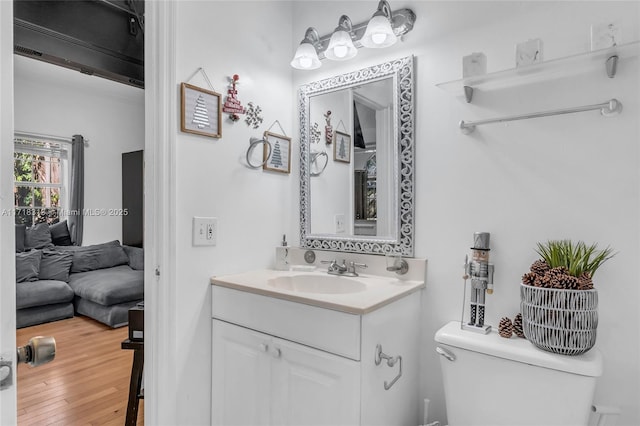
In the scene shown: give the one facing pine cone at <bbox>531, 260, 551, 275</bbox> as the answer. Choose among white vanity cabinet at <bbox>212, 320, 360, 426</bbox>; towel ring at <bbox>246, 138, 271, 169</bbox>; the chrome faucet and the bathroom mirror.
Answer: the towel ring

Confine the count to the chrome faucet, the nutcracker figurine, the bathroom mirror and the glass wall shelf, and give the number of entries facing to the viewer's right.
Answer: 0

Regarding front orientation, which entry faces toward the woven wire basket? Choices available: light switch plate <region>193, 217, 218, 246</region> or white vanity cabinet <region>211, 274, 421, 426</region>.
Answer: the light switch plate

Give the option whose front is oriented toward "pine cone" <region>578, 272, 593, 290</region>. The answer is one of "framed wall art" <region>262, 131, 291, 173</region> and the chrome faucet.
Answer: the framed wall art

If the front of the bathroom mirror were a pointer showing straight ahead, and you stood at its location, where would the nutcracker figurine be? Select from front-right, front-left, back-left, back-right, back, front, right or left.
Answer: left

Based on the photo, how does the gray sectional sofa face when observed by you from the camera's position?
facing the viewer and to the right of the viewer

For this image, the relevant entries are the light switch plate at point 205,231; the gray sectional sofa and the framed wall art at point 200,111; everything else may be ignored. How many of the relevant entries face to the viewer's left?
0

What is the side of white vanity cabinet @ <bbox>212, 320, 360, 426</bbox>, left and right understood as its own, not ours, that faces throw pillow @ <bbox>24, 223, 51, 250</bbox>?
right

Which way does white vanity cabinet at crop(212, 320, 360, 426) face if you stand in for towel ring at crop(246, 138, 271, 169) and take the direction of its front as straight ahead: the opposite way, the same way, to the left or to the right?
to the right

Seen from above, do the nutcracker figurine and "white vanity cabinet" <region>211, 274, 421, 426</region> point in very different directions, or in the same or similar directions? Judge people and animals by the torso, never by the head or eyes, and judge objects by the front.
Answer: same or similar directions

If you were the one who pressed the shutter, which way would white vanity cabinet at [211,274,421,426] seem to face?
facing the viewer and to the left of the viewer
